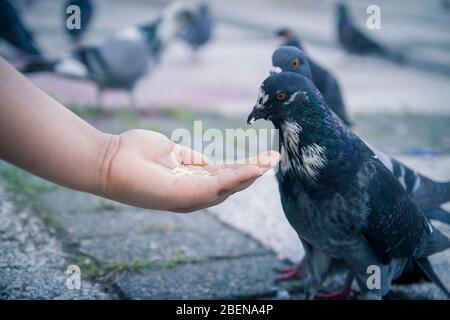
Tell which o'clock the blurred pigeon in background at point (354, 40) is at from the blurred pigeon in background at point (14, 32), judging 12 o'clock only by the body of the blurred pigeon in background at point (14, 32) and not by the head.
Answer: the blurred pigeon in background at point (354, 40) is roughly at 6 o'clock from the blurred pigeon in background at point (14, 32).

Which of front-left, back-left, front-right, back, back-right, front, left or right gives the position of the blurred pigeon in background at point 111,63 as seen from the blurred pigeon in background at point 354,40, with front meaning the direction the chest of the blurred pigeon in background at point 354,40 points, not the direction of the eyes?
front-left

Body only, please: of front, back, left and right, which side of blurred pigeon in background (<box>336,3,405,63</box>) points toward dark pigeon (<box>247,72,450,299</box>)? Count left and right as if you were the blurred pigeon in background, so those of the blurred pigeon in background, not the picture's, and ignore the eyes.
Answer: left

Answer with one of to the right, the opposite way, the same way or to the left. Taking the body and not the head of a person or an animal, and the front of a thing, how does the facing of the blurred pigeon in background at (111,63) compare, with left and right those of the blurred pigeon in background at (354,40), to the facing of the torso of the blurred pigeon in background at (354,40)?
the opposite way

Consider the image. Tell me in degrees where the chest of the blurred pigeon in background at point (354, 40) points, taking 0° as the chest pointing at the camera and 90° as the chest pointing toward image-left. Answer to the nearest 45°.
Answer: approximately 90°

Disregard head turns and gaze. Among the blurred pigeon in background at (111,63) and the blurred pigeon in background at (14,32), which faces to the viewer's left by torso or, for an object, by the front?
the blurred pigeon in background at (14,32)

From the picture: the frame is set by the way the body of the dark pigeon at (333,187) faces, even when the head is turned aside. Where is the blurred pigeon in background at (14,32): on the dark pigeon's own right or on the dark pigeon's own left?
on the dark pigeon's own right

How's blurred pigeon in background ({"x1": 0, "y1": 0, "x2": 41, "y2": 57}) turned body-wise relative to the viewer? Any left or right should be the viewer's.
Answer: facing to the left of the viewer

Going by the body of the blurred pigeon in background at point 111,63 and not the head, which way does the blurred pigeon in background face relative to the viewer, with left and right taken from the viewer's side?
facing to the right of the viewer
